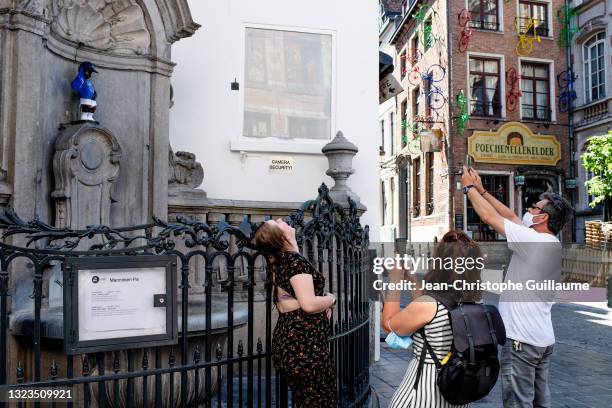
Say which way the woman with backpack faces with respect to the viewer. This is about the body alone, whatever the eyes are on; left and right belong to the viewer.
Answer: facing away from the viewer and to the left of the viewer

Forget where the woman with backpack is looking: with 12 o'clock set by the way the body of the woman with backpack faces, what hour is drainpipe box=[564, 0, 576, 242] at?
The drainpipe is roughly at 2 o'clock from the woman with backpack.

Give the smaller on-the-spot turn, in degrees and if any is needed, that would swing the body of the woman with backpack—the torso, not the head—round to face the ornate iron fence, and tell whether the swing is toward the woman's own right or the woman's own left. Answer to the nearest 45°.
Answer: approximately 45° to the woman's own left

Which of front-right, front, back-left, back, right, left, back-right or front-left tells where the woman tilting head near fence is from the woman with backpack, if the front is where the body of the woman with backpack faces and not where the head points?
front-left
